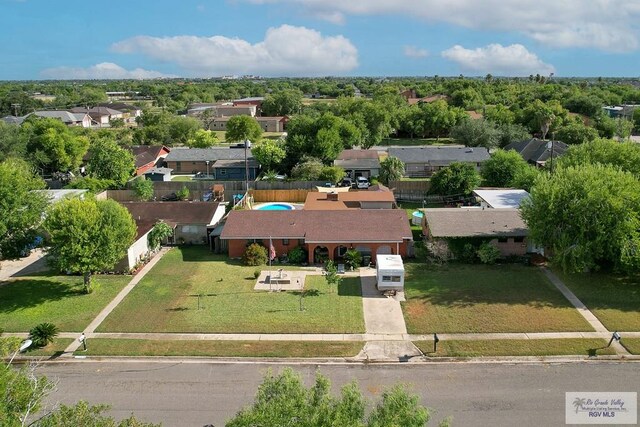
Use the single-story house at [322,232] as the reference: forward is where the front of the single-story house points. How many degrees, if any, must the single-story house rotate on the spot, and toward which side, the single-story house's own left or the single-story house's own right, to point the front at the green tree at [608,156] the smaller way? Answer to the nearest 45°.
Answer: approximately 90° to the single-story house's own left

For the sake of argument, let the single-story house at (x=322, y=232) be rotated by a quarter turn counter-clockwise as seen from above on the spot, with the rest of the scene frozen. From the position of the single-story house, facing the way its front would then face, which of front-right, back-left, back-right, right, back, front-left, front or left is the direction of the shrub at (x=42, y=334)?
back-right

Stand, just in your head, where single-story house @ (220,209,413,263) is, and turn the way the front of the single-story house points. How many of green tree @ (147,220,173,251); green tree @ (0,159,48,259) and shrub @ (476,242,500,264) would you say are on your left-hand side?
1

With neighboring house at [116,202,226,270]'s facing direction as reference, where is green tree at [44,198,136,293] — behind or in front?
in front

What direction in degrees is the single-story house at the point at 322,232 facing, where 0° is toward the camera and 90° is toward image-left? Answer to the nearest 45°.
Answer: approximately 0°

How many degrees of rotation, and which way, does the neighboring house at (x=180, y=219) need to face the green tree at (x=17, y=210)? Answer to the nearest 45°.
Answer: approximately 45° to its right

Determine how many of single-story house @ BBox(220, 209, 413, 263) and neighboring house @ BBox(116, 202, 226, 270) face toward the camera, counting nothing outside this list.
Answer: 2

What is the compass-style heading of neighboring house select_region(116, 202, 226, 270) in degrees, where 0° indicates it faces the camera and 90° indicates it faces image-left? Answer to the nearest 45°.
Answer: approximately 0°

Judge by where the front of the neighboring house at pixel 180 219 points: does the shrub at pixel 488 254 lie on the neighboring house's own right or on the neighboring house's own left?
on the neighboring house's own left

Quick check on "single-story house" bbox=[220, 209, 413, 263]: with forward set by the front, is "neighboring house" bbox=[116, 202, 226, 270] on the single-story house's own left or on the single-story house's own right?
on the single-story house's own right

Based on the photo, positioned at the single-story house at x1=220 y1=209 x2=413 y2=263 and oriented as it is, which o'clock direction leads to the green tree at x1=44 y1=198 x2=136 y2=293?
The green tree is roughly at 2 o'clock from the single-story house.
